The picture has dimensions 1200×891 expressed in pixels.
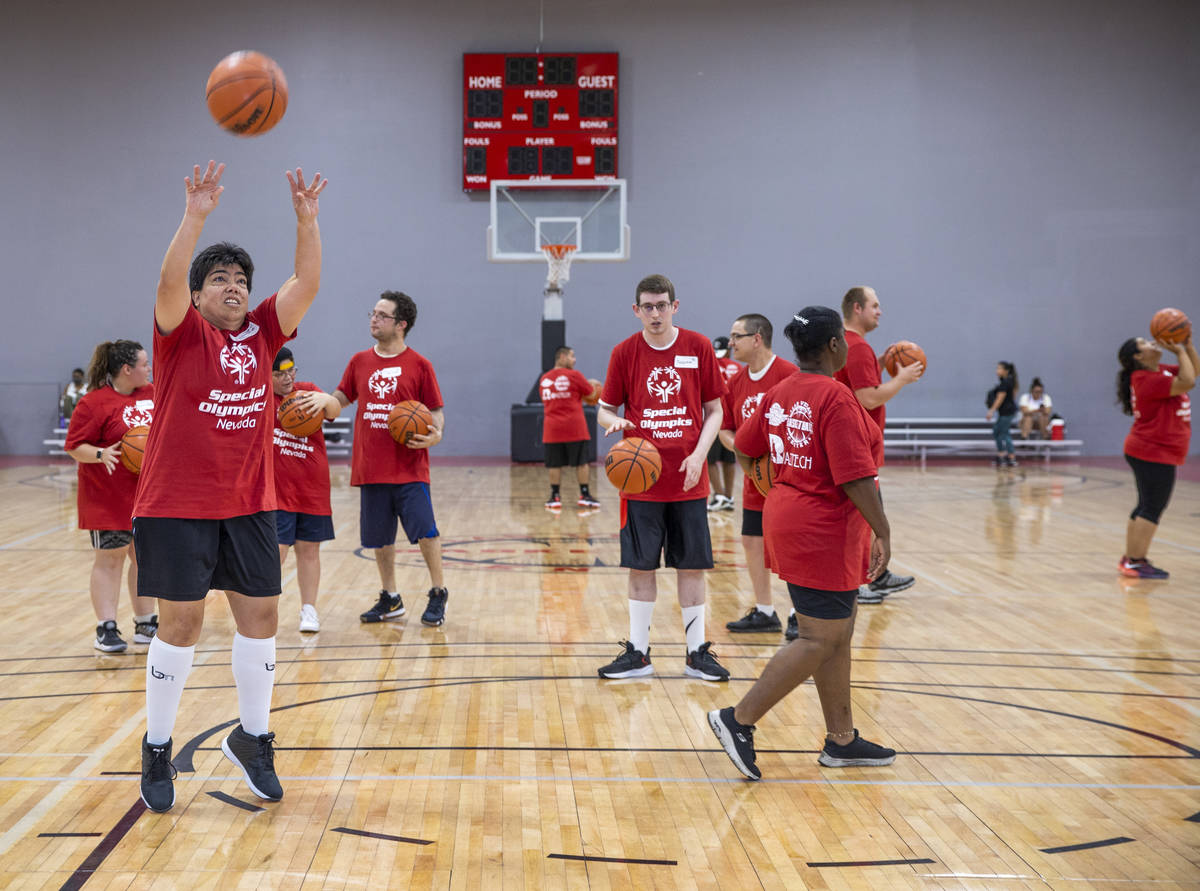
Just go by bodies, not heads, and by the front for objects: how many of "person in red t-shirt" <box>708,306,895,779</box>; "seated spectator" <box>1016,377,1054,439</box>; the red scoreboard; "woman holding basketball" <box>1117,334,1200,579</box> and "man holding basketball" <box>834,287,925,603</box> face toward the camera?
2

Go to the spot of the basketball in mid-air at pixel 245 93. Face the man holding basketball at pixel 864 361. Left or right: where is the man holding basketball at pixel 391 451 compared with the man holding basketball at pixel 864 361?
left

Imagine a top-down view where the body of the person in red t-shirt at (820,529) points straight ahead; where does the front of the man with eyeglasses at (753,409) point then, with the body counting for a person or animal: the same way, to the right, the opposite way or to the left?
the opposite way
